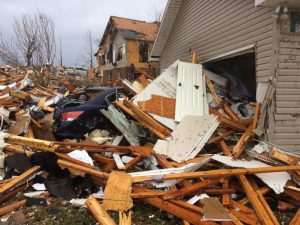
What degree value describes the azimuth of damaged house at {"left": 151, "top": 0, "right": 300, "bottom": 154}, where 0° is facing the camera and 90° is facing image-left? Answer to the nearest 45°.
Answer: approximately 45°

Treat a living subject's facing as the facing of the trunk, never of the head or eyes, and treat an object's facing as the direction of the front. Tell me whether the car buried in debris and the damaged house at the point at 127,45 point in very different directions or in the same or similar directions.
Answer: very different directions

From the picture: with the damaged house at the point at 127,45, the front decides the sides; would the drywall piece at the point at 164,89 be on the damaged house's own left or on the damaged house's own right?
on the damaged house's own left

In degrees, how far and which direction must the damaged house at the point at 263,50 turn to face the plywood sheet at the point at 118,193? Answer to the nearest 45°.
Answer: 0° — it already faces it

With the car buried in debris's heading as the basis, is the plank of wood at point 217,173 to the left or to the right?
on its right

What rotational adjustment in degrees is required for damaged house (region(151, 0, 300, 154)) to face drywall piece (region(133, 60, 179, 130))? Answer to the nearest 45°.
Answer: approximately 45° to its right

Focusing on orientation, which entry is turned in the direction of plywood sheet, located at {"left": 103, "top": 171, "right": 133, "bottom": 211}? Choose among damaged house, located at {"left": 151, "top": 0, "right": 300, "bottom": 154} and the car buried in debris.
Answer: the damaged house

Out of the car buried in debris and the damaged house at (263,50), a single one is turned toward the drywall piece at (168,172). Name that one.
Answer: the damaged house
